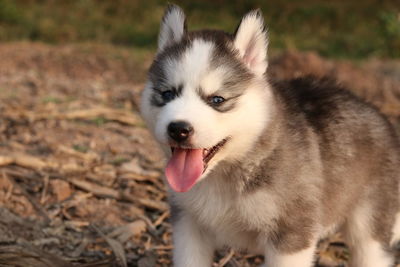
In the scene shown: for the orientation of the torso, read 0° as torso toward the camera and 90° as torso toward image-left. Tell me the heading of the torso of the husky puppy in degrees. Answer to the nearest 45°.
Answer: approximately 45°
